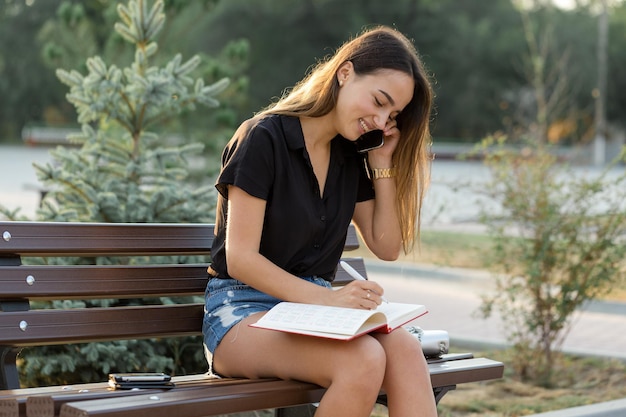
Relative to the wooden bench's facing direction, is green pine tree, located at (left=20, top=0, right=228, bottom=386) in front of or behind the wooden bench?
behind

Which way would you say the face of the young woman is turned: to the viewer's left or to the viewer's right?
to the viewer's right

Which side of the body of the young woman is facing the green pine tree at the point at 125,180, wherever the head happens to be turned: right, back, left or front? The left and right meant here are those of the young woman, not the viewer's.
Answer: back

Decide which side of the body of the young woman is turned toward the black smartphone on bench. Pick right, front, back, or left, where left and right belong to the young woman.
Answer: right
